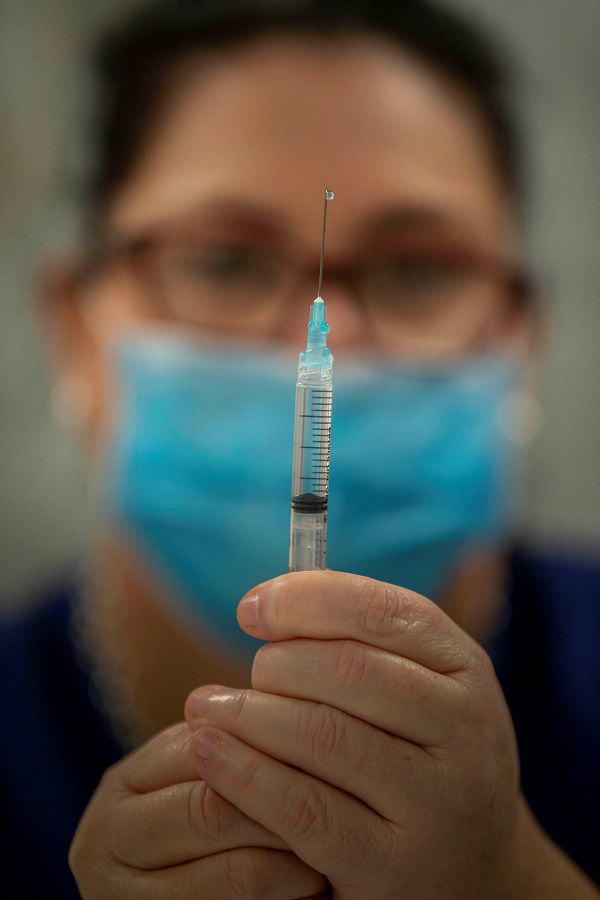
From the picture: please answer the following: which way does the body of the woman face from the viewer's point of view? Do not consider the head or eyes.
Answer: toward the camera

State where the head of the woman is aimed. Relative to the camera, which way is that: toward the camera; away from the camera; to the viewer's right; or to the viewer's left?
toward the camera
